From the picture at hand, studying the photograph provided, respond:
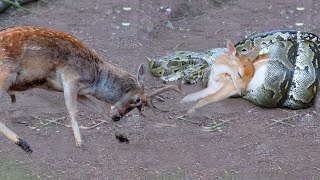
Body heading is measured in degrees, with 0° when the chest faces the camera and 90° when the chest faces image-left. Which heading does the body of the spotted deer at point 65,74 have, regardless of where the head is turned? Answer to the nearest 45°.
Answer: approximately 270°

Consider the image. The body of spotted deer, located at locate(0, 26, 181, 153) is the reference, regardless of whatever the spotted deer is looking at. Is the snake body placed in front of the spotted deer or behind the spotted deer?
in front
